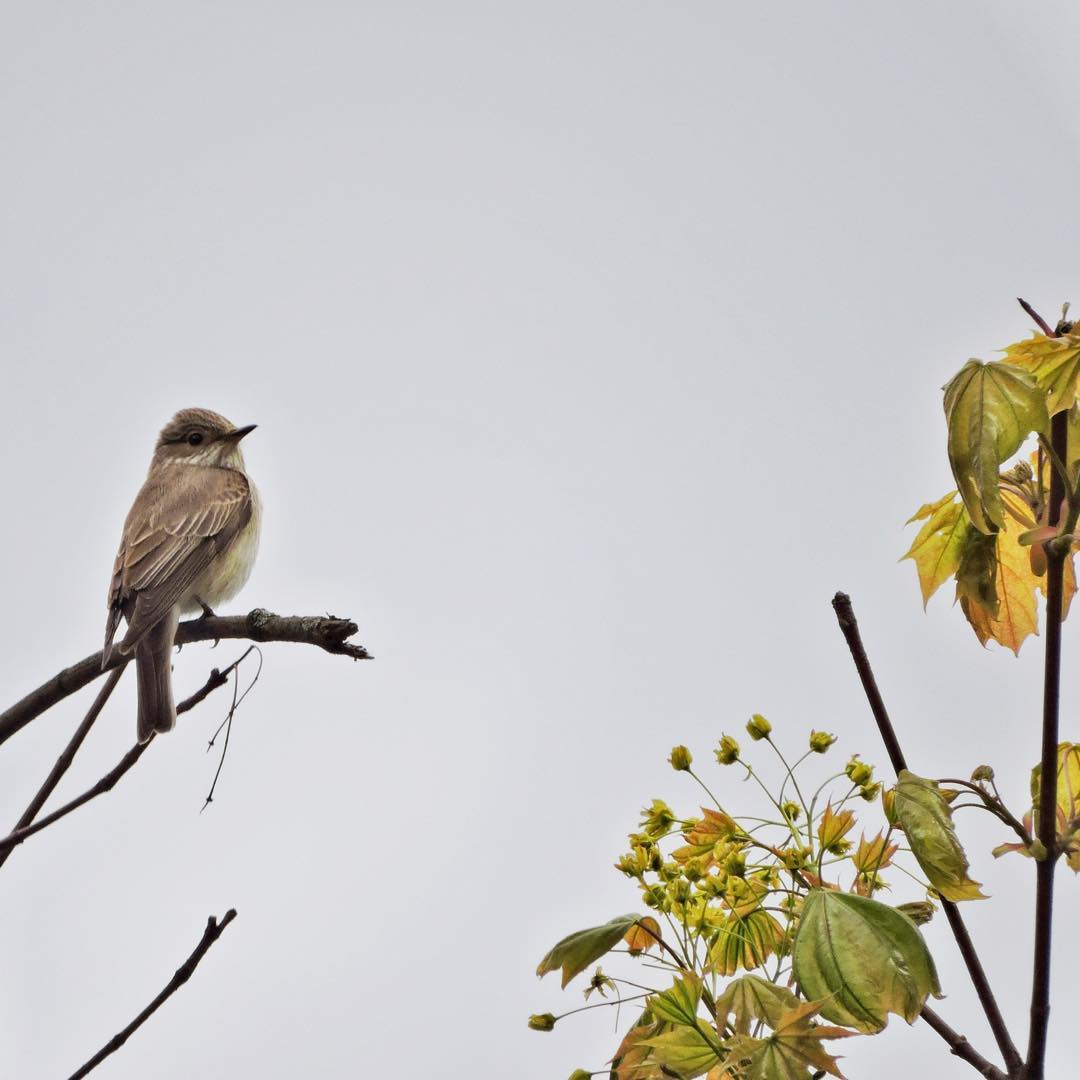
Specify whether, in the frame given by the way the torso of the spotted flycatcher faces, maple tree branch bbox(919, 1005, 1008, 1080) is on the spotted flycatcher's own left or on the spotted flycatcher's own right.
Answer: on the spotted flycatcher's own right

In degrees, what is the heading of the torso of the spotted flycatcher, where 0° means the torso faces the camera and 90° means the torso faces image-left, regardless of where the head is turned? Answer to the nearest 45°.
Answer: approximately 225°

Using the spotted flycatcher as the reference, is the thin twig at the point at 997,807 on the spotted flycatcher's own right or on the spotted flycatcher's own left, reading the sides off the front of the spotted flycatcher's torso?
on the spotted flycatcher's own right

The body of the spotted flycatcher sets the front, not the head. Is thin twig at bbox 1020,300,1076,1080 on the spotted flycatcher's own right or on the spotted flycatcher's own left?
on the spotted flycatcher's own right

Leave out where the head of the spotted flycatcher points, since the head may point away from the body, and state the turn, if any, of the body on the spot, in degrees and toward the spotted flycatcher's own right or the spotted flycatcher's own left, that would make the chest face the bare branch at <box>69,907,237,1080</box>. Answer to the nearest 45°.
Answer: approximately 135° to the spotted flycatcher's own right
